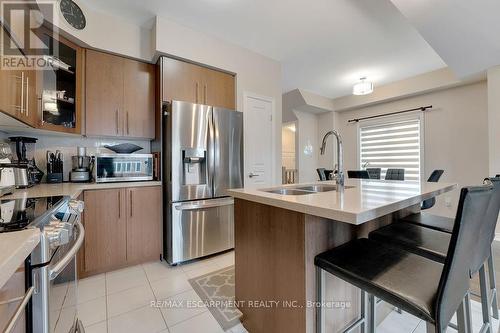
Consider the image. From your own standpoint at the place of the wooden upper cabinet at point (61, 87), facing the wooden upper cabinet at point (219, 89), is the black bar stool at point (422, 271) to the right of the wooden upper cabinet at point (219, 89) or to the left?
right

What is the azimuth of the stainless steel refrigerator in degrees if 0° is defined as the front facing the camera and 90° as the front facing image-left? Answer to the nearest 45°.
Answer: approximately 315°

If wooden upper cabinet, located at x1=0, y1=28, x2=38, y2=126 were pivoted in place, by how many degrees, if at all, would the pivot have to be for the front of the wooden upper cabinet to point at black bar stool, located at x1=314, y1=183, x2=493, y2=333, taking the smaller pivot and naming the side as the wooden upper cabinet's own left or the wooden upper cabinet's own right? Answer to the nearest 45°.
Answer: approximately 45° to the wooden upper cabinet's own right

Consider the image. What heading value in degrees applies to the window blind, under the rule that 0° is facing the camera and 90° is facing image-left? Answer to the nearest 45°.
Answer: approximately 45°

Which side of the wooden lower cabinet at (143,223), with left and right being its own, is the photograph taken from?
front

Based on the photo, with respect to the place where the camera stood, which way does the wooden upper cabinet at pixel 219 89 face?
facing the viewer and to the right of the viewer

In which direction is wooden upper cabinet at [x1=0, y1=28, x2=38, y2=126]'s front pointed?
to the viewer's right

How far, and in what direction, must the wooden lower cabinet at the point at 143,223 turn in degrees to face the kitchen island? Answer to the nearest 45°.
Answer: approximately 45° to its left

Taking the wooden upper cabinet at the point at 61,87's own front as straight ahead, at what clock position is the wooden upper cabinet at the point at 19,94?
the wooden upper cabinet at the point at 19,94 is roughly at 2 o'clock from the wooden upper cabinet at the point at 61,87.

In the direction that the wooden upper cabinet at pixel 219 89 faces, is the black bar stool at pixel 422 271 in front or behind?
in front

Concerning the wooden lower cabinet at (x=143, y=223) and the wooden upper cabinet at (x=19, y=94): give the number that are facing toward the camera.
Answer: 1

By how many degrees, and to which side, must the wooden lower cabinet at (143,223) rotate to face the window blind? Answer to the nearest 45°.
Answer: approximately 90° to its left

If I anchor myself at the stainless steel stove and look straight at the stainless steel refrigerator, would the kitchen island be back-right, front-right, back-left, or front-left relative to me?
front-right

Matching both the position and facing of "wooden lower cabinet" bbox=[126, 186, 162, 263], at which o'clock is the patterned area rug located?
The patterned area rug is roughly at 11 o'clock from the wooden lower cabinet.
